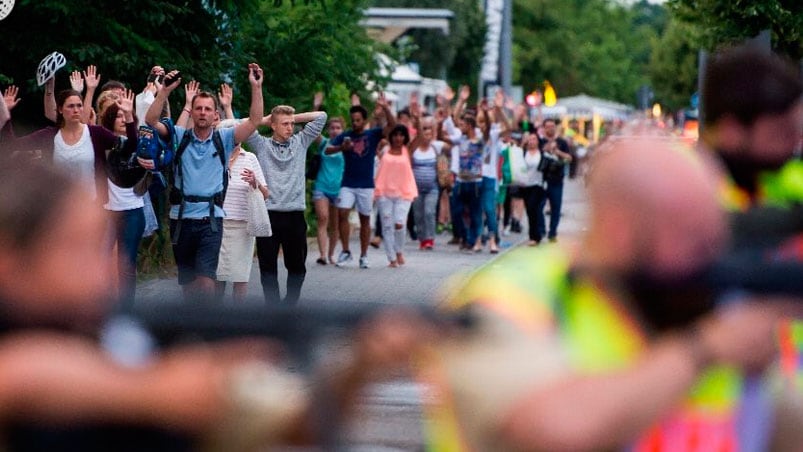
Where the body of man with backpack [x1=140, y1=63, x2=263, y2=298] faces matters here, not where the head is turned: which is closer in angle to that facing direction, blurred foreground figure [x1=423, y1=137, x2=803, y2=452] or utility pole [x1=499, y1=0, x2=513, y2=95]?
the blurred foreground figure

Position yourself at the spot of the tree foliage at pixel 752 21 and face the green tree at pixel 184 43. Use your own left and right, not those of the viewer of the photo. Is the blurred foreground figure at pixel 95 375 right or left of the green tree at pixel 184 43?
left

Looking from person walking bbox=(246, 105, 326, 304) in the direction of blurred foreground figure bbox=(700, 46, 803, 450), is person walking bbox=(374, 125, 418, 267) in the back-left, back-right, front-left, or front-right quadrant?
back-left

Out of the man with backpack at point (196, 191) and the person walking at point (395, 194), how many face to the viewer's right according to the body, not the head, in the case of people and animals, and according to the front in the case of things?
0

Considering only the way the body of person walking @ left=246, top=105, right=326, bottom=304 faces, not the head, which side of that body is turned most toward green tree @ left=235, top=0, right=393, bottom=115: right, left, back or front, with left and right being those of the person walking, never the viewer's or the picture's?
back

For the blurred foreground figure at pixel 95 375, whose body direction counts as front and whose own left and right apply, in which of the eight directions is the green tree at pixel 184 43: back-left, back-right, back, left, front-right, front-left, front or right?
left

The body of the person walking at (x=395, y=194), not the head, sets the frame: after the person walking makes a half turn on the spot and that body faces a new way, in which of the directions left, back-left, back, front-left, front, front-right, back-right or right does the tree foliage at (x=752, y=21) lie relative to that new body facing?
right
